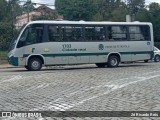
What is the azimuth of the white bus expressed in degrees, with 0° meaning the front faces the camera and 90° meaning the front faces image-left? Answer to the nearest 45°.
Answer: approximately 90°
